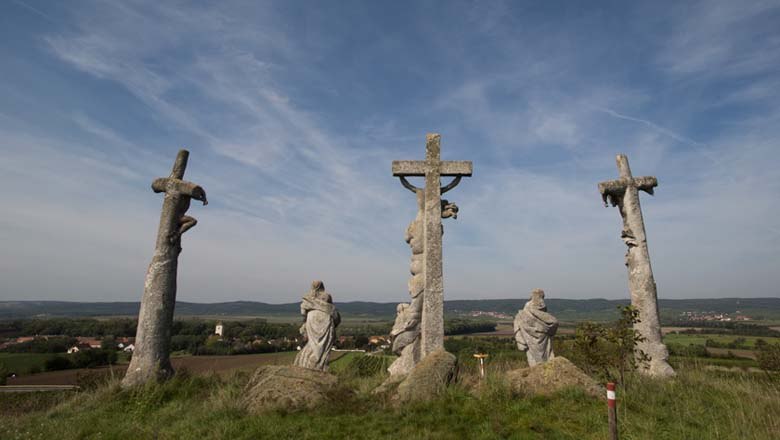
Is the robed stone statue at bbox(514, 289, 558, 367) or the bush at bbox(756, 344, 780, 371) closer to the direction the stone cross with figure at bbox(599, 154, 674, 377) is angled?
the robed stone statue

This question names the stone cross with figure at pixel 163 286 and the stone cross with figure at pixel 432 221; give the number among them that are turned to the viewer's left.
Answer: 0

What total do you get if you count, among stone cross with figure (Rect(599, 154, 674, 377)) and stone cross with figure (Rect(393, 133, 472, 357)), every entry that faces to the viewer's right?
0
